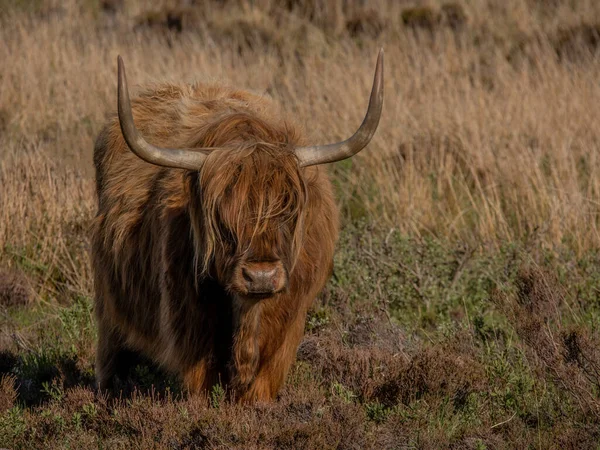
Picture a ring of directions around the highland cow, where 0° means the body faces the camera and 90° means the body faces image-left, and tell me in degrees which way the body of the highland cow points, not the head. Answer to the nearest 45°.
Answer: approximately 315°
